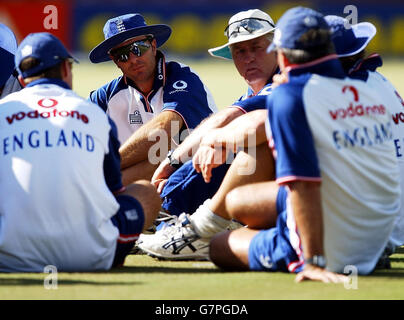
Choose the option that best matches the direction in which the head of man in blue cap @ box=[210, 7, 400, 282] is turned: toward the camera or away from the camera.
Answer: away from the camera

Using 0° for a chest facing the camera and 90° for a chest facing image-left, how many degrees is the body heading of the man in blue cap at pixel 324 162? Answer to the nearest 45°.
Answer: approximately 135°

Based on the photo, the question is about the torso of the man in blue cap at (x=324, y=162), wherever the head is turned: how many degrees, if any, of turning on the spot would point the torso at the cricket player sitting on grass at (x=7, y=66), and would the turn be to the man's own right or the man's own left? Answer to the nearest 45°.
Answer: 0° — they already face them

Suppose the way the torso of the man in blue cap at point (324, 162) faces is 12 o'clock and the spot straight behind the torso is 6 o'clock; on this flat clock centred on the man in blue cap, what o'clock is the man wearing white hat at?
The man wearing white hat is roughly at 1 o'clock from the man in blue cap.

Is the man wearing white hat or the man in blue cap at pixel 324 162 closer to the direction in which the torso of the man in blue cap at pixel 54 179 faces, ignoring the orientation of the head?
the man wearing white hat

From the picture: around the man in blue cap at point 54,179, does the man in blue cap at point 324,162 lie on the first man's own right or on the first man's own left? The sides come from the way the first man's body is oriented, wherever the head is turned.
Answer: on the first man's own right

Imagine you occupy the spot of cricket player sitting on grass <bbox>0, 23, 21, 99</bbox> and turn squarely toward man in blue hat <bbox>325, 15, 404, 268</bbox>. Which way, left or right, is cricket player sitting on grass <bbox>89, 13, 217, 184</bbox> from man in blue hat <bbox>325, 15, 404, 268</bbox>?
left

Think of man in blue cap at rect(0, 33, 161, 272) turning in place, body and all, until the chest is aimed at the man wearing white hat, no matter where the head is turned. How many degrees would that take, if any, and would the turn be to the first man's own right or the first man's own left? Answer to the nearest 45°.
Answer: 0° — they already face them

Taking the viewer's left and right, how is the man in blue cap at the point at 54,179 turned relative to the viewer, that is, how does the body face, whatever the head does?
facing away from the viewer and to the right of the viewer

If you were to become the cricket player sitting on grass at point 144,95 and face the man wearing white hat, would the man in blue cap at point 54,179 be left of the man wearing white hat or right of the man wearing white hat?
right
